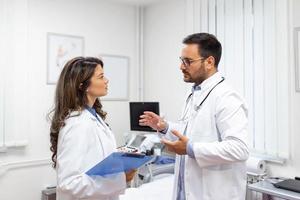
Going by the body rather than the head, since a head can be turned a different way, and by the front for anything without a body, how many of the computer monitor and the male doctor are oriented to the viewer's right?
0

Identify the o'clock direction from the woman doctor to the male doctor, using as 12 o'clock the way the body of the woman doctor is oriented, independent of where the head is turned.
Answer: The male doctor is roughly at 12 o'clock from the woman doctor.

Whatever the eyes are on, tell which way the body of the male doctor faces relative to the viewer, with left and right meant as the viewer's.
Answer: facing the viewer and to the left of the viewer

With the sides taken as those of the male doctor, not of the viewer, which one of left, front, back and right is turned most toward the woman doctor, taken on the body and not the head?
front

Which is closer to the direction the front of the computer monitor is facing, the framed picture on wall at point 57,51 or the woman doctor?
the woman doctor

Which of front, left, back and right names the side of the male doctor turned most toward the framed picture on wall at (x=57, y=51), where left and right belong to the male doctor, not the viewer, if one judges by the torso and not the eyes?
right

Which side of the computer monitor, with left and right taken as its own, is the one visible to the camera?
front

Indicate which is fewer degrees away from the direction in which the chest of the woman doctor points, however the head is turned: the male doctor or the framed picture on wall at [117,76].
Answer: the male doctor

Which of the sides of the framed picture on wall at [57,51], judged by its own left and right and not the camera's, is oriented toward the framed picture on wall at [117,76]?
left

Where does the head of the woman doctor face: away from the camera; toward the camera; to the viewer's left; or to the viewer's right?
to the viewer's right

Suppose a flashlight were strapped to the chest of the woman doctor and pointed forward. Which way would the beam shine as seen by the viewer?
to the viewer's right

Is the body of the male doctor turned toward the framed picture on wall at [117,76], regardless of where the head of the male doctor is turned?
no

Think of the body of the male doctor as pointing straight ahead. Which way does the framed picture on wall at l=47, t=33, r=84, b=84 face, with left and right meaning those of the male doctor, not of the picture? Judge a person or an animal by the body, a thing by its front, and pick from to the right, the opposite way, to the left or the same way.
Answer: to the left

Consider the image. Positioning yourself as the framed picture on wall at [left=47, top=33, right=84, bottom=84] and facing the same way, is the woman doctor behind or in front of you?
in front

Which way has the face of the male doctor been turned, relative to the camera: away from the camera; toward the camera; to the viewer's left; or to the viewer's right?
to the viewer's left

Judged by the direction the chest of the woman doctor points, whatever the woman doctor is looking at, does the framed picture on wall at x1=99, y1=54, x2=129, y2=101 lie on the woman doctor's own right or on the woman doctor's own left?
on the woman doctor's own left

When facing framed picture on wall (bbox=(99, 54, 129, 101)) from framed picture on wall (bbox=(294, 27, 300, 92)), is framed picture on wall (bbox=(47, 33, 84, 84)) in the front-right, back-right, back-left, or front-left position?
front-left
